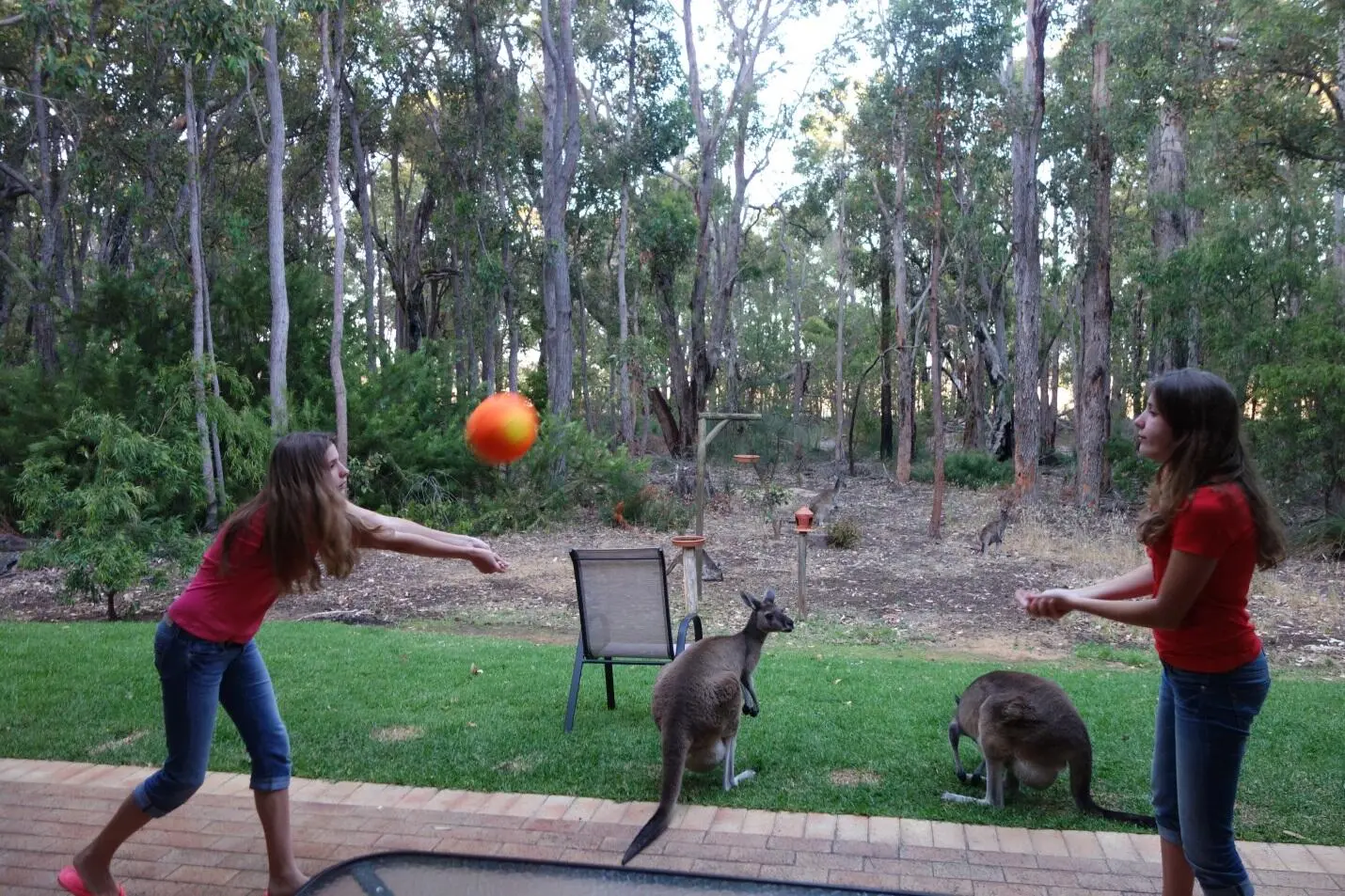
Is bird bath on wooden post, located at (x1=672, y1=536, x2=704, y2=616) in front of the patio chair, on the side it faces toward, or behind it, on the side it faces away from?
in front

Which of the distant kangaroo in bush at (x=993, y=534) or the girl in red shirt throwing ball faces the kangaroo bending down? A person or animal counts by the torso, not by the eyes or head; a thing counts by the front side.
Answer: the girl in red shirt throwing ball

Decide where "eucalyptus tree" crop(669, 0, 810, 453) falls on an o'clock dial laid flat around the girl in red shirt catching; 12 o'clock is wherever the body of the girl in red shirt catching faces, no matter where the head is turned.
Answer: The eucalyptus tree is roughly at 2 o'clock from the girl in red shirt catching.

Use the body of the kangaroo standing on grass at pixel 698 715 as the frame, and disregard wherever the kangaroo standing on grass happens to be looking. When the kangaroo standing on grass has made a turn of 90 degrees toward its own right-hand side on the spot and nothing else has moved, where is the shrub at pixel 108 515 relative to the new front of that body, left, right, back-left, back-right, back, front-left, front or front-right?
back

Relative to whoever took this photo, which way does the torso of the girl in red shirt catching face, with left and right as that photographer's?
facing to the left of the viewer

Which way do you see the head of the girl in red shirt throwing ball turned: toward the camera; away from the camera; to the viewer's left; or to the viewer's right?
to the viewer's right

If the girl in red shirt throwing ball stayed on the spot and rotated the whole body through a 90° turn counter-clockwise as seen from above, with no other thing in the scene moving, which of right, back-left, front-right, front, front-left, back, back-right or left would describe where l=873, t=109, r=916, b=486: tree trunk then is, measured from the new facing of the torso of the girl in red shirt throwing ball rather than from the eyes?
front-right

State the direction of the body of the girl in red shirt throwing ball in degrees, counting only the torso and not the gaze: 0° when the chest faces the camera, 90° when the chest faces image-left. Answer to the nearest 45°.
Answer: approximately 270°

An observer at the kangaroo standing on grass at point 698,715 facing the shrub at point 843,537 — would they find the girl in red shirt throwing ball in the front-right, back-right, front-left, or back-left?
back-left

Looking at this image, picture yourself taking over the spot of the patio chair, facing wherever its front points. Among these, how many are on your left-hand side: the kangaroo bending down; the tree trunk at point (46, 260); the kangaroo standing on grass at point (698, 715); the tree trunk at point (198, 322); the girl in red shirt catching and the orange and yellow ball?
3

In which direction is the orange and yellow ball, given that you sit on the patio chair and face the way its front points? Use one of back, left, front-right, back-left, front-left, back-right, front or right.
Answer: back

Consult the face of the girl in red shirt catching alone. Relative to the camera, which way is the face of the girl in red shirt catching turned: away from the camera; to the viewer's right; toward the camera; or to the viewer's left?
to the viewer's left

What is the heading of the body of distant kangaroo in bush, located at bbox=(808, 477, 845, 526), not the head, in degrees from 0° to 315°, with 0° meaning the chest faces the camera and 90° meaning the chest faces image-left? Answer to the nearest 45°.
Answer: approximately 270°

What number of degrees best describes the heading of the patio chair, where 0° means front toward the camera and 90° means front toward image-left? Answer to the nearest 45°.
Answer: approximately 225°

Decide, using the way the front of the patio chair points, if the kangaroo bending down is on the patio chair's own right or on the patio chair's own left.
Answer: on the patio chair's own right
